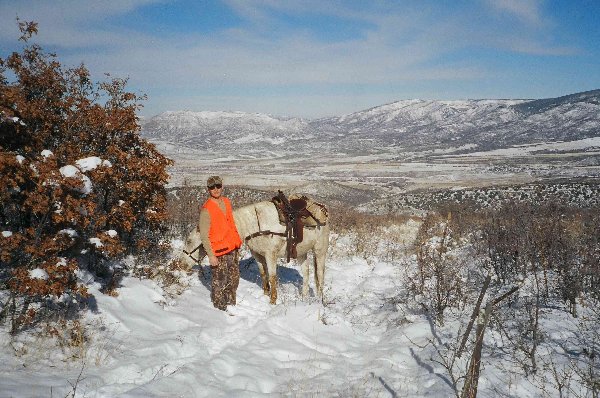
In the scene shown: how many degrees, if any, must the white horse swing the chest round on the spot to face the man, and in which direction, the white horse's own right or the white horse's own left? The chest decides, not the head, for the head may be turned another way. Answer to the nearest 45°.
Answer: approximately 45° to the white horse's own left

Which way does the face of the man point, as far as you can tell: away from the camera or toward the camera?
toward the camera

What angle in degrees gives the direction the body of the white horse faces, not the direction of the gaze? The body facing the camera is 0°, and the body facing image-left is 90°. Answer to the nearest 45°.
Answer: approximately 90°
